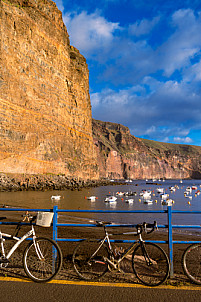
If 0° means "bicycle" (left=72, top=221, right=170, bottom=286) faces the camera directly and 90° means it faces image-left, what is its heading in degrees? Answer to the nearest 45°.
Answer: approximately 270°

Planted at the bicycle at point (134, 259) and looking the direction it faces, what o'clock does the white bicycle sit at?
The white bicycle is roughly at 6 o'clock from the bicycle.

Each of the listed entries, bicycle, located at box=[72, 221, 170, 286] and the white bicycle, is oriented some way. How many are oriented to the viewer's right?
2

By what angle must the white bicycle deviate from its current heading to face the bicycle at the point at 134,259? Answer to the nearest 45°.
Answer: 0° — it already faces it

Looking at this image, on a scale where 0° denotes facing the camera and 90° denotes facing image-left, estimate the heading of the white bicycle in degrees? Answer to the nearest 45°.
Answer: approximately 270°
